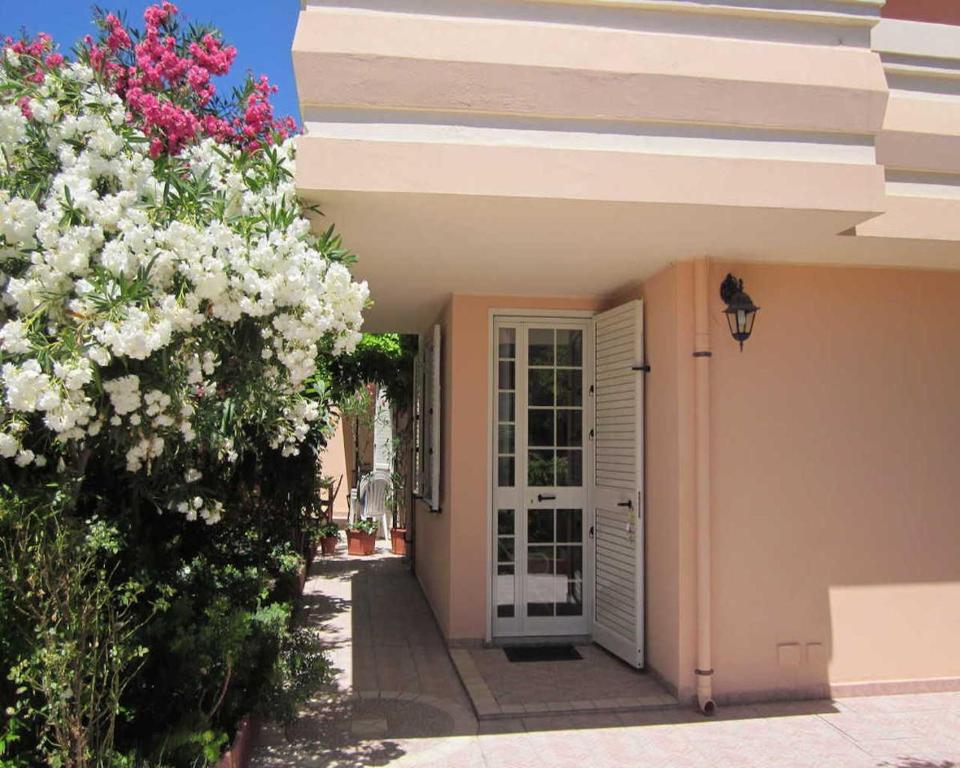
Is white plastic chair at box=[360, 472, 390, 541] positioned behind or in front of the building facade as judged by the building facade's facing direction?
behind

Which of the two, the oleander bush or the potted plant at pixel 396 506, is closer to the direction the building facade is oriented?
the oleander bush

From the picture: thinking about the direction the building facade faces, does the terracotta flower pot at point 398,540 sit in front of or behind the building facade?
behind

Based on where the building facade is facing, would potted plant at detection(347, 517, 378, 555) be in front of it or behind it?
behind

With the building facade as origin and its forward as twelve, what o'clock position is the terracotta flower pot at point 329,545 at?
The terracotta flower pot is roughly at 5 o'clock from the building facade.

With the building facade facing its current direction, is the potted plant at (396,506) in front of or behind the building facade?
behind

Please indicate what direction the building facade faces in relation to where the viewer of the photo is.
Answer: facing the viewer

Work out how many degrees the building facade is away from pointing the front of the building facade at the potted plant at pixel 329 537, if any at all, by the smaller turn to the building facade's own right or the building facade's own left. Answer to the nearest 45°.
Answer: approximately 135° to the building facade's own right

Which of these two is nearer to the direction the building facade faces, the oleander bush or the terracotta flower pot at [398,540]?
the oleander bush

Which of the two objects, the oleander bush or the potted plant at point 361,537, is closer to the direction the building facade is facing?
the oleander bush

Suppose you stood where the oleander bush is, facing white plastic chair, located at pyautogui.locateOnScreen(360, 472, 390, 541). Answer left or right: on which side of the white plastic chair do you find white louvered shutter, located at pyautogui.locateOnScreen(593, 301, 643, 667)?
right
